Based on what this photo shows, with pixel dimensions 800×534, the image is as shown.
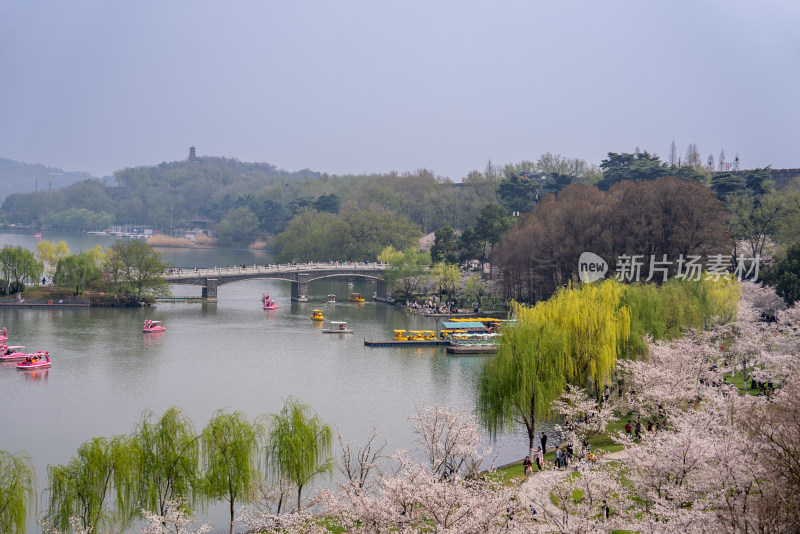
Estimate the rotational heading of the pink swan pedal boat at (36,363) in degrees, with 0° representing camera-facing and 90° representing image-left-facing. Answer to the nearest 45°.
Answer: approximately 270°

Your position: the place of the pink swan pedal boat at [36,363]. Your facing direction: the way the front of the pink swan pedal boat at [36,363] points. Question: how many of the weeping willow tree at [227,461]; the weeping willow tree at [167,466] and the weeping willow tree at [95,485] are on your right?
3

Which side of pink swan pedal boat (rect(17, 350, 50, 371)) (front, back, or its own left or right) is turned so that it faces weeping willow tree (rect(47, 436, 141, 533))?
right

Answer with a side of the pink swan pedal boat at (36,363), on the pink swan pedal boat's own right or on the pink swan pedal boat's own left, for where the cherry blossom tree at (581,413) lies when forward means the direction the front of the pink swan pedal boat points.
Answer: on the pink swan pedal boat's own right

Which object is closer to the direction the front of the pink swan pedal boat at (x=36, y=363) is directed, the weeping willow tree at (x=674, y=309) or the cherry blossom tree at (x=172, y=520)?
the weeping willow tree

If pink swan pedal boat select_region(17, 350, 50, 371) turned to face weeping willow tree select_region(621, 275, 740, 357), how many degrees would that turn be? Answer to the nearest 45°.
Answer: approximately 45° to its right

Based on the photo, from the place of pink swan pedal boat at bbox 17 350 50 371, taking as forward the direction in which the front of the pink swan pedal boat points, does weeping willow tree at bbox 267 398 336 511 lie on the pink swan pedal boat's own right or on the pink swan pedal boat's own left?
on the pink swan pedal boat's own right

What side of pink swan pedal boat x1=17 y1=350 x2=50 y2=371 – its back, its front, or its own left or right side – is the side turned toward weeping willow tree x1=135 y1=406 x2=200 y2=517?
right

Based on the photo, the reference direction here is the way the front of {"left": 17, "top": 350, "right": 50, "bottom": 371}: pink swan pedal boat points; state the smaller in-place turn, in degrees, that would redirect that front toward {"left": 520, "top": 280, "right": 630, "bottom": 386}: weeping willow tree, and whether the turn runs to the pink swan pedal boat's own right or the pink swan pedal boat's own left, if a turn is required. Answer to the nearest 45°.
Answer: approximately 45° to the pink swan pedal boat's own right

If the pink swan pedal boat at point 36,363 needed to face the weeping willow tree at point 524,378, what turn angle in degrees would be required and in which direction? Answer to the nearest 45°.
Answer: approximately 45° to its right

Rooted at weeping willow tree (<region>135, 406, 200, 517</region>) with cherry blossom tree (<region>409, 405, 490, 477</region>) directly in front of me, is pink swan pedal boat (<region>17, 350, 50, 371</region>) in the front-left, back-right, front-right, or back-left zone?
back-left

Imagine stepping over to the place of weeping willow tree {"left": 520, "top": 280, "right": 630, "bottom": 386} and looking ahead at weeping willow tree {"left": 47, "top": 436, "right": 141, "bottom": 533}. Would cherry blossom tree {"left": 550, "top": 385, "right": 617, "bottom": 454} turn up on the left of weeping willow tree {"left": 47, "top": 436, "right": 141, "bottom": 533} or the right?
left

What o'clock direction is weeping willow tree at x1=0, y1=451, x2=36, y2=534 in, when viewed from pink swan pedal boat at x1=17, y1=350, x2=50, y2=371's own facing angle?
The weeping willow tree is roughly at 3 o'clock from the pink swan pedal boat.
